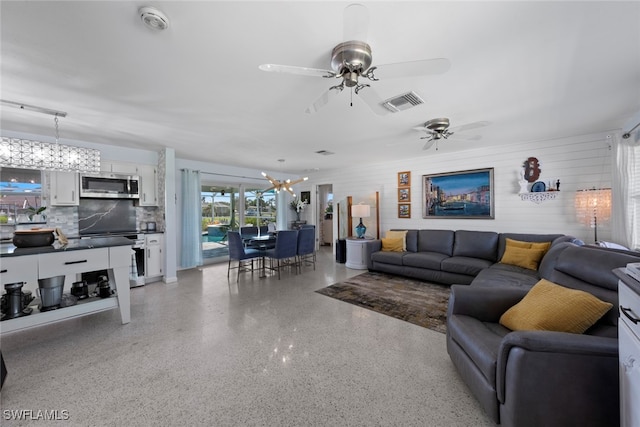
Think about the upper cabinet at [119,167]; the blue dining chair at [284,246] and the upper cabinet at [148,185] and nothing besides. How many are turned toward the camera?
2

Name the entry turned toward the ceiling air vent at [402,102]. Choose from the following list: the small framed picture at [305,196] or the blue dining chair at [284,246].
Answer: the small framed picture

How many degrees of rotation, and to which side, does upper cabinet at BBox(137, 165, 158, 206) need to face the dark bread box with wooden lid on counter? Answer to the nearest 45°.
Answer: approximately 45° to its right

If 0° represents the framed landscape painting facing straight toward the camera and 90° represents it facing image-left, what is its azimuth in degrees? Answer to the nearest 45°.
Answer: approximately 45°

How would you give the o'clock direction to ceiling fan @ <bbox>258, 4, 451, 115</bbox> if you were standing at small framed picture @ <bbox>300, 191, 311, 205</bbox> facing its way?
The ceiling fan is roughly at 12 o'clock from the small framed picture.

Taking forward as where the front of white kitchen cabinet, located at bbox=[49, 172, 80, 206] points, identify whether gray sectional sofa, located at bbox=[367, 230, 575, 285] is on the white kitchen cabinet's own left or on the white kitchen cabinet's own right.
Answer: on the white kitchen cabinet's own left

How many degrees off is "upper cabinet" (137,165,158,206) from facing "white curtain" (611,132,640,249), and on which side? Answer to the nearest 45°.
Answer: approximately 45° to its left

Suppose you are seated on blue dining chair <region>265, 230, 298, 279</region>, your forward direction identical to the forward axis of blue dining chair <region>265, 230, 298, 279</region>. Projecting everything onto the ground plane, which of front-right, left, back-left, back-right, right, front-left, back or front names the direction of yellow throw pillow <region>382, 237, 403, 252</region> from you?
back-right

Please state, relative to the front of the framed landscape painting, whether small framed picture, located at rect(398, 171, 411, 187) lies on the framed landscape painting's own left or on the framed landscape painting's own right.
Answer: on the framed landscape painting's own right

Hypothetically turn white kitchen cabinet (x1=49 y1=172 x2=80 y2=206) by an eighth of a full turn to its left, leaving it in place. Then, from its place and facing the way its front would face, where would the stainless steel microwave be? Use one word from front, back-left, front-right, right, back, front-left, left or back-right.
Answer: front-left

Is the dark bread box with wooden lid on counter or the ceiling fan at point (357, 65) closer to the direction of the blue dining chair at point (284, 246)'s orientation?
the dark bread box with wooden lid on counter

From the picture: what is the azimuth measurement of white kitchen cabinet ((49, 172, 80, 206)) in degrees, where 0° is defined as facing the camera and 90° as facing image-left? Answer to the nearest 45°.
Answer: approximately 0°

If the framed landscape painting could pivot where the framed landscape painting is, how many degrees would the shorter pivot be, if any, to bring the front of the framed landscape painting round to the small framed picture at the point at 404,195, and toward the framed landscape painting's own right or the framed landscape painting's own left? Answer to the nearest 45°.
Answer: approximately 45° to the framed landscape painting's own right
